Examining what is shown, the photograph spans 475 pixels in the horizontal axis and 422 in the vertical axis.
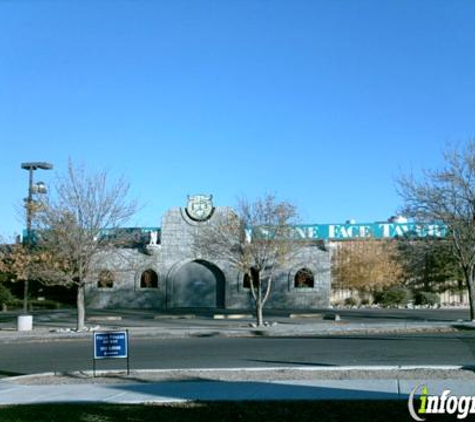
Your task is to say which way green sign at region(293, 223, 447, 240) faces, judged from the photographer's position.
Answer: facing the viewer

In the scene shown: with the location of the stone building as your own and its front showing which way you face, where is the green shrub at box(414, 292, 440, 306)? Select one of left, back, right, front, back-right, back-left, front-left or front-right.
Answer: left

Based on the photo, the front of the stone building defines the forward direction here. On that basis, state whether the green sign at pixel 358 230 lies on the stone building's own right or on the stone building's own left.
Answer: on the stone building's own left

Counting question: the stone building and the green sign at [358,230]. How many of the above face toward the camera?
2

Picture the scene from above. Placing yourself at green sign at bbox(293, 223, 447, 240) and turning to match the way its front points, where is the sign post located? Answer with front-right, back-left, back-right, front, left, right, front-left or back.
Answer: front

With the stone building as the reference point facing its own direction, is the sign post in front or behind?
in front

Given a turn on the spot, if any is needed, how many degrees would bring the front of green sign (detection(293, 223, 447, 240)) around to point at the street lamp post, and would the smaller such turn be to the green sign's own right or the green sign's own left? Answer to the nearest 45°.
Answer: approximately 45° to the green sign's own right

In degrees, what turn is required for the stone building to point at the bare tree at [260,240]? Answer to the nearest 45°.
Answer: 0° — it already faces it

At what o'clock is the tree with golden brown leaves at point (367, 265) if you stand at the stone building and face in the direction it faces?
The tree with golden brown leaves is roughly at 9 o'clock from the stone building.

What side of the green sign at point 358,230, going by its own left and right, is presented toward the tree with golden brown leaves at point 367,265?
front

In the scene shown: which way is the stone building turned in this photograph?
toward the camera

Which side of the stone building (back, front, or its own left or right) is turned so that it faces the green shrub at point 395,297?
left

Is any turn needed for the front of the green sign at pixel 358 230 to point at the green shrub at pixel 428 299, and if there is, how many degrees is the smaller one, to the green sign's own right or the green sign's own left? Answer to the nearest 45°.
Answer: approximately 45° to the green sign's own left
